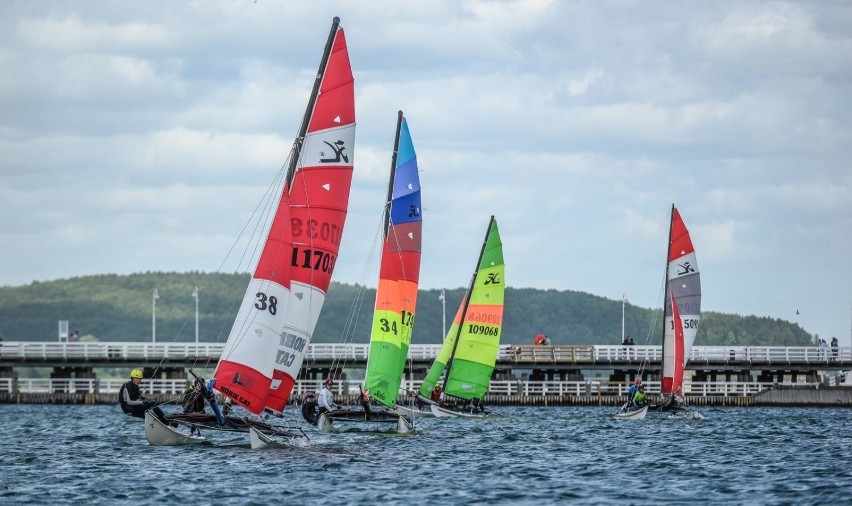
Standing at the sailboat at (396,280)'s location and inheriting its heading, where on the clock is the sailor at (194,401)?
The sailor is roughly at 1 o'clock from the sailboat.

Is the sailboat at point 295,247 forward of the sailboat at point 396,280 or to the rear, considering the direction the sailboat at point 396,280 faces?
forward

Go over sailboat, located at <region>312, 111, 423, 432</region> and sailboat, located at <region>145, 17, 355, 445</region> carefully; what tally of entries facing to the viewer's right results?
0

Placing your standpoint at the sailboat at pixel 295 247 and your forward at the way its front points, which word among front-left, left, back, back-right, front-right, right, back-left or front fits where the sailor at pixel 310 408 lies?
back-right

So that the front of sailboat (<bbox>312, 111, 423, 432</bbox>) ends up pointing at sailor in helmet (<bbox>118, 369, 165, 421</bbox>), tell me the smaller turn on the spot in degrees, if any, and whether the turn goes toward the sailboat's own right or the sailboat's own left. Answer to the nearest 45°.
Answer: approximately 45° to the sailboat's own right

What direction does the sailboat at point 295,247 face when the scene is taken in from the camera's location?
facing the viewer and to the left of the viewer
